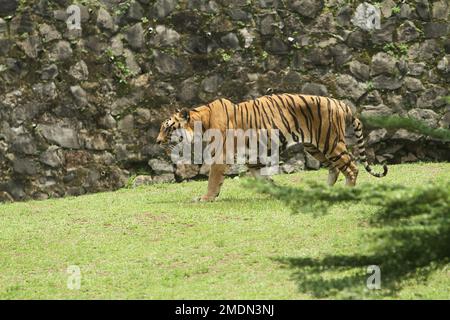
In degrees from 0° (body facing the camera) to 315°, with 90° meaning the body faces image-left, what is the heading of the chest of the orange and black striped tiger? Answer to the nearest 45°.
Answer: approximately 90°
